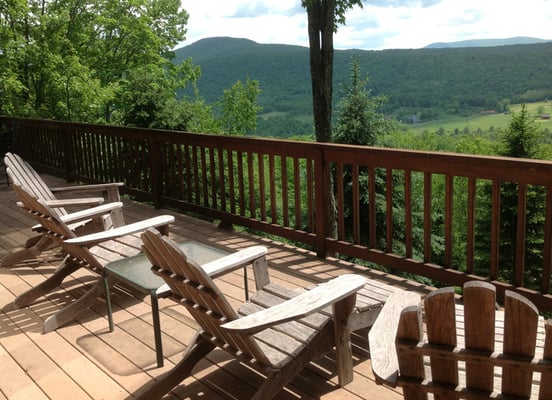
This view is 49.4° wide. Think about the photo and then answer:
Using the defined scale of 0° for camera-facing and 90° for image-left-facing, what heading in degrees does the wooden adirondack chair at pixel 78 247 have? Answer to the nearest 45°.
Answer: approximately 225°

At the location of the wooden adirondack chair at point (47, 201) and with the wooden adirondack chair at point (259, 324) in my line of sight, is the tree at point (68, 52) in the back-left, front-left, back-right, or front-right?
back-left

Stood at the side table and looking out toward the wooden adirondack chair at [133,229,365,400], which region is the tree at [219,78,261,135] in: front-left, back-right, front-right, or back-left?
back-left

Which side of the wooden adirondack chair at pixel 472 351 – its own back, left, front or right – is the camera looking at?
back

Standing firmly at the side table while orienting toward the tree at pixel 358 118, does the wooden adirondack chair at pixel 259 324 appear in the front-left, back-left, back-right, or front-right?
back-right

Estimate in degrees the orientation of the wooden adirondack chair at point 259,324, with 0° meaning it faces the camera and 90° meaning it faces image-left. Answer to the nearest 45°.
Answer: approximately 225°

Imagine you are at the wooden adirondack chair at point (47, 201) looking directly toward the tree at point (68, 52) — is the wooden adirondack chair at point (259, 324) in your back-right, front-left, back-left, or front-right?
back-right
